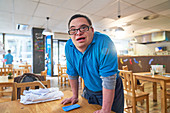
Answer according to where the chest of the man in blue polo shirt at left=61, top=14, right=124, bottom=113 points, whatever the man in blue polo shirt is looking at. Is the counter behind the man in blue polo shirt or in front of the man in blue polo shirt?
behind

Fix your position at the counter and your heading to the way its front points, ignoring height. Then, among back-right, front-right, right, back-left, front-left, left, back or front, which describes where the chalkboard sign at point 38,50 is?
right

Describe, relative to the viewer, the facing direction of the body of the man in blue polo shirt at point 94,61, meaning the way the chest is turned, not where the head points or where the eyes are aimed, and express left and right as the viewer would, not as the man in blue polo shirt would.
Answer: facing the viewer and to the left of the viewer

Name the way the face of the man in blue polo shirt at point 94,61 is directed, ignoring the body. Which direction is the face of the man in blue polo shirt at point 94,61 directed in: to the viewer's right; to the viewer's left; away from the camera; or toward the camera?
toward the camera

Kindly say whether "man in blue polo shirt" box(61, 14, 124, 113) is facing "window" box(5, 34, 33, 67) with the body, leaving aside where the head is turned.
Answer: no

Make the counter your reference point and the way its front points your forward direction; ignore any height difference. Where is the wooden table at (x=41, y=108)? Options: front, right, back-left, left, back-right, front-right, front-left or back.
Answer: front

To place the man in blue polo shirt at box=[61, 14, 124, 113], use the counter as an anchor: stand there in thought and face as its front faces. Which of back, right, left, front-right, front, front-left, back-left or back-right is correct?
front

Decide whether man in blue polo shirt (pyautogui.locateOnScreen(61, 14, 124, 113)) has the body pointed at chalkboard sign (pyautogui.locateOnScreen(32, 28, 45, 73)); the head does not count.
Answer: no

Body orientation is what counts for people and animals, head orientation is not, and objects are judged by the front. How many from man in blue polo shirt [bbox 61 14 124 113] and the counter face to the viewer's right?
0

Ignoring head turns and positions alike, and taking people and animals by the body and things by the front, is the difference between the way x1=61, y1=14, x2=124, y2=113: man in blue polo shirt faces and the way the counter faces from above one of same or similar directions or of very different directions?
same or similar directions

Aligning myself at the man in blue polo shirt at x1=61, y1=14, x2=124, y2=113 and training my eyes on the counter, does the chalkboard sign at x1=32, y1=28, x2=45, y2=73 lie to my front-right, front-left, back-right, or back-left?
front-left

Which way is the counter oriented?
toward the camera

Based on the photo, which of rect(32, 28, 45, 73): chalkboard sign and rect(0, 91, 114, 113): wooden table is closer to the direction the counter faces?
the wooden table
